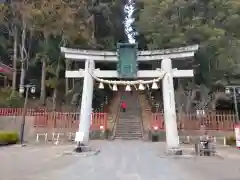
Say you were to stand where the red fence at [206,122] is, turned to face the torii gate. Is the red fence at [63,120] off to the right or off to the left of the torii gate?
right

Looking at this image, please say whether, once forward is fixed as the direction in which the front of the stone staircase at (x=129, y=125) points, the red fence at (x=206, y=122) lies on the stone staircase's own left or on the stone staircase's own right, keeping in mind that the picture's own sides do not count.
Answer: on the stone staircase's own left

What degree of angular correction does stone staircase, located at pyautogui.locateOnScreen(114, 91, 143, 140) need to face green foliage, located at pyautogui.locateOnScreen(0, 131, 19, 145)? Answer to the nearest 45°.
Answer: approximately 45° to its right

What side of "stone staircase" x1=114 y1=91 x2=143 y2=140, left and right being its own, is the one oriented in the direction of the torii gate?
front

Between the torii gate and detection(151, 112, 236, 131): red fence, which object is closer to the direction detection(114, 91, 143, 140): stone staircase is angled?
the torii gate

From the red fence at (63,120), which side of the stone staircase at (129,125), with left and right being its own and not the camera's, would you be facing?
right

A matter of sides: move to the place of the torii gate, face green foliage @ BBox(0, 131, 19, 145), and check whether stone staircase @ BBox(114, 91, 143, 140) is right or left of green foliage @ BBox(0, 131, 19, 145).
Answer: right

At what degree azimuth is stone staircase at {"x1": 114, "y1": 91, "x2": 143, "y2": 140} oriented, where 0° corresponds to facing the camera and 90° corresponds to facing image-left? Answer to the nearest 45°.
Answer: approximately 0°

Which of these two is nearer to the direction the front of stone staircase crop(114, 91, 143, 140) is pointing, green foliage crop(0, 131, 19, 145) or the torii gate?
the torii gate
